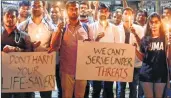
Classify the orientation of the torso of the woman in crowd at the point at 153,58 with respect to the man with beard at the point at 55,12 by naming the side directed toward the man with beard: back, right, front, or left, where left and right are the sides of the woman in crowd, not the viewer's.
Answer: right

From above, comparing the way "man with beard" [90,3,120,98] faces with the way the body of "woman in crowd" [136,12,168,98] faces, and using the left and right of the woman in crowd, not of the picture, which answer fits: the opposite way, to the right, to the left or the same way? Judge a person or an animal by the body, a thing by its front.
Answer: the same way

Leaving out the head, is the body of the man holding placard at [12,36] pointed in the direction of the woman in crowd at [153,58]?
no

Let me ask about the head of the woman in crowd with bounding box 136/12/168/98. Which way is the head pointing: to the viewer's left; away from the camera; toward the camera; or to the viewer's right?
toward the camera

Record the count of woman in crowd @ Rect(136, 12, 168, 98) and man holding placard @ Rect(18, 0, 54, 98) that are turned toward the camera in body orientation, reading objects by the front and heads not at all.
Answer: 2

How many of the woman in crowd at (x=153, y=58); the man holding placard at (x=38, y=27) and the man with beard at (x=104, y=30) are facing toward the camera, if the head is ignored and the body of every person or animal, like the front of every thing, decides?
3

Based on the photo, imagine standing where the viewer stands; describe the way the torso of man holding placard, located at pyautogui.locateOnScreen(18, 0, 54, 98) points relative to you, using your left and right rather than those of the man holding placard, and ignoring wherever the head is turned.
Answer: facing the viewer

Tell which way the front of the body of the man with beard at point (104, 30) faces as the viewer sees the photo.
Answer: toward the camera

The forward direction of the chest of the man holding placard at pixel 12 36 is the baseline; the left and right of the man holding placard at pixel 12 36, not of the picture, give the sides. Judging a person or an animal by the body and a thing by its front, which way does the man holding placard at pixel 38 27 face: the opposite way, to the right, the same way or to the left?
the same way

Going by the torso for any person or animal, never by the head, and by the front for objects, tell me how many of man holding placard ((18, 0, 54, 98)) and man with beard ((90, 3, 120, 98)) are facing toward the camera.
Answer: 2

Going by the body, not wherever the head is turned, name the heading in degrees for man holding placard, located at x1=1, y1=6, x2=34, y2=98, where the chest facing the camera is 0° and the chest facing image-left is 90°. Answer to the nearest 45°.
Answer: approximately 0°

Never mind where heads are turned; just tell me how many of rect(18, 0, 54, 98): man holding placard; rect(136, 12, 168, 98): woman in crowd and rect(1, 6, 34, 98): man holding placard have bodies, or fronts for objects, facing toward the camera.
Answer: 3
